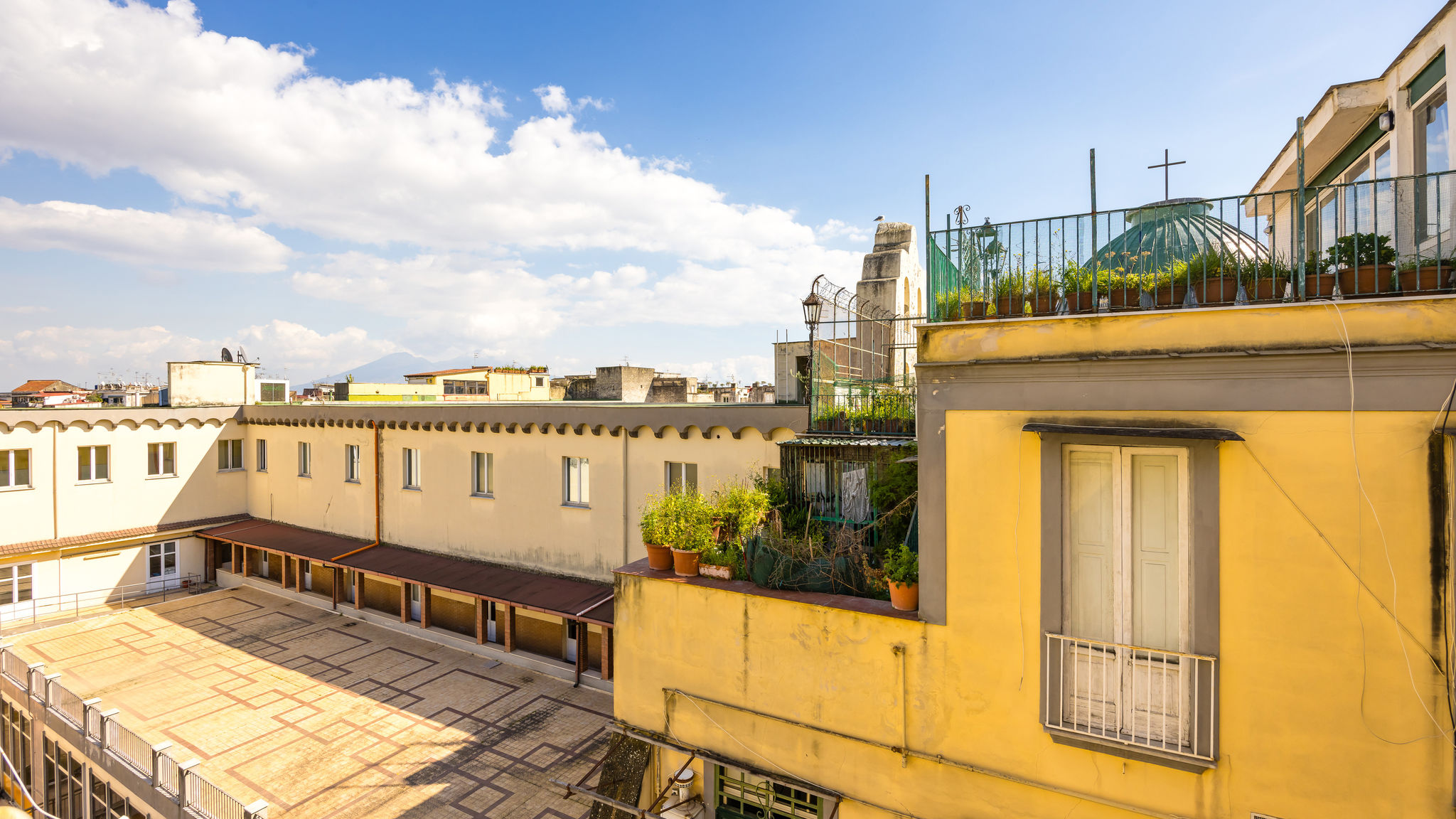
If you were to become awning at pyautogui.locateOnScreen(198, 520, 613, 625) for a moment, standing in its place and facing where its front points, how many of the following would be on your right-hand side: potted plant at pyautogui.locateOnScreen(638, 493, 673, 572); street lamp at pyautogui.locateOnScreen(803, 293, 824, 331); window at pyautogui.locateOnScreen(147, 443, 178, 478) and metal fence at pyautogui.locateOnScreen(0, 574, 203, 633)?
2

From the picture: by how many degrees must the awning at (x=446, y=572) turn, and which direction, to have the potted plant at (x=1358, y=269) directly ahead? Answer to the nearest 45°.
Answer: approximately 45° to its left

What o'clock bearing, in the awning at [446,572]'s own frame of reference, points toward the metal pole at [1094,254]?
The metal pole is roughly at 10 o'clock from the awning.

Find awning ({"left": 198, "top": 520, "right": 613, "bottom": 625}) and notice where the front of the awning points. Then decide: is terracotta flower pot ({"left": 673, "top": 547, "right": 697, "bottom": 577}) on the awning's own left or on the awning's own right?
on the awning's own left

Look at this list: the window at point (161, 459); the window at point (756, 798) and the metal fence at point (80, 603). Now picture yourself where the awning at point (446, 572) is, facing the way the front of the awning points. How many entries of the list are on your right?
2

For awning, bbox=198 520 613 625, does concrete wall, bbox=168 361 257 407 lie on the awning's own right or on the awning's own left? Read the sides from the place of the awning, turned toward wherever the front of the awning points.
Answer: on the awning's own right

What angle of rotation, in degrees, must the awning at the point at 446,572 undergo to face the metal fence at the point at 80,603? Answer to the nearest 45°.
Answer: approximately 90° to its right

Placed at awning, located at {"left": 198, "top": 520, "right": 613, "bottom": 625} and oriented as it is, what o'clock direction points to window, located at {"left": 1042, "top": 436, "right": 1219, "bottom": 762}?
The window is roughly at 10 o'clock from the awning.

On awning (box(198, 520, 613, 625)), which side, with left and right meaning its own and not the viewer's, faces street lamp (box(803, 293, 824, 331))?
left

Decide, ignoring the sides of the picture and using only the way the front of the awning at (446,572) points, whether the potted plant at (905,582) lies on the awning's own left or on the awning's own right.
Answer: on the awning's own left

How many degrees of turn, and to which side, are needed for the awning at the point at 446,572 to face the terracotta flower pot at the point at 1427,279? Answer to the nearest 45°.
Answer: approximately 45° to its left

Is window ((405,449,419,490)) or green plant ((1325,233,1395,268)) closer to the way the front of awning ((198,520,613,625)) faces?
the green plant

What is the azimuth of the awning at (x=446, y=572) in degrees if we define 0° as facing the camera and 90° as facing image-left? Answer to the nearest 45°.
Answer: approximately 45°

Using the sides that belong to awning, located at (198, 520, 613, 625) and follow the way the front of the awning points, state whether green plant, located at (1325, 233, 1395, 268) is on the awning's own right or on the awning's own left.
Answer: on the awning's own left
